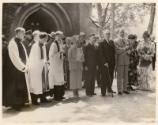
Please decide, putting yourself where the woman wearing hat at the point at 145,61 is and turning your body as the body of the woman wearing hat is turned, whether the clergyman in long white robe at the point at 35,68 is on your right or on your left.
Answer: on your right

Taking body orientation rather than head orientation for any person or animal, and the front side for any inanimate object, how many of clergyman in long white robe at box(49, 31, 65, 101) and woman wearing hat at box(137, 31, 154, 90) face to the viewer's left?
0

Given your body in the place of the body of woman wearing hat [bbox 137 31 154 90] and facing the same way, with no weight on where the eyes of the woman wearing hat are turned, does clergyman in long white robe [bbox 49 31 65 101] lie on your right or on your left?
on your right

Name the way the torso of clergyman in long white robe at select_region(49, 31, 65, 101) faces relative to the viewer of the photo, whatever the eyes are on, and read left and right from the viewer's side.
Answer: facing the viewer and to the right of the viewer

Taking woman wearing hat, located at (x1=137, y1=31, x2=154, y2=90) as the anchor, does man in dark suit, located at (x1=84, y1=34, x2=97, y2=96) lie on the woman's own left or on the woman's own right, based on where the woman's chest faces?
on the woman's own right

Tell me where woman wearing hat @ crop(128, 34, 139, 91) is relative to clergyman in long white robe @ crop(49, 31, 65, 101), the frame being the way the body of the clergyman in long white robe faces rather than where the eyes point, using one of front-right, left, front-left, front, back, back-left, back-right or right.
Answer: front-left

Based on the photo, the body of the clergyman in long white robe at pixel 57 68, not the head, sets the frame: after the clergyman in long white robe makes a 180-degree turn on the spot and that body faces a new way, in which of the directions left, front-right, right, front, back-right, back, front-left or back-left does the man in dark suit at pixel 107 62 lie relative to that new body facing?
back-right

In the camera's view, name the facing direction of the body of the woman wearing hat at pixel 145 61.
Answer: toward the camera
